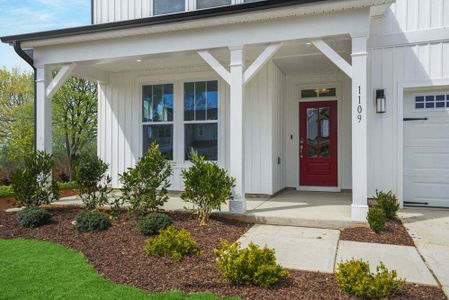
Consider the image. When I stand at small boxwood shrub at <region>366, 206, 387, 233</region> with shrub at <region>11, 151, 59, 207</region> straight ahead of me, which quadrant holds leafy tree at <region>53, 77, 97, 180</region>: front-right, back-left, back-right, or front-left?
front-right

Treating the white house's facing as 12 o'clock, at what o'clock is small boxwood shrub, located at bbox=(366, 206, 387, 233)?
The small boxwood shrub is roughly at 11 o'clock from the white house.

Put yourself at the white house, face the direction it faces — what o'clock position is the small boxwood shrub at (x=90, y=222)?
The small boxwood shrub is roughly at 2 o'clock from the white house.

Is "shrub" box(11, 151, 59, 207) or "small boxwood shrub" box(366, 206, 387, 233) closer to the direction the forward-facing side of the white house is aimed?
the small boxwood shrub

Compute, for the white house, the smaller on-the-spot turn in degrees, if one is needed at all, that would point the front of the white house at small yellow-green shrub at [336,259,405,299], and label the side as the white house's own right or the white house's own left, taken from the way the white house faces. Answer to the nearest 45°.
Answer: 0° — it already faces it

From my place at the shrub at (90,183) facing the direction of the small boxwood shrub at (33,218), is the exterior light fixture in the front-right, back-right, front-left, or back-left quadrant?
back-left

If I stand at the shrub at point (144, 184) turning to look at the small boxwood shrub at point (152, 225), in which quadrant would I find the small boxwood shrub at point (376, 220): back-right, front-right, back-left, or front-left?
front-left

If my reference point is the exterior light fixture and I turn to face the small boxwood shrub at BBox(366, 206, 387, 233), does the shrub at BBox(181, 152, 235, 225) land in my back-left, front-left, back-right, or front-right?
front-right

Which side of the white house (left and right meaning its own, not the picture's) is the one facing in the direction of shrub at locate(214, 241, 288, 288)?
front

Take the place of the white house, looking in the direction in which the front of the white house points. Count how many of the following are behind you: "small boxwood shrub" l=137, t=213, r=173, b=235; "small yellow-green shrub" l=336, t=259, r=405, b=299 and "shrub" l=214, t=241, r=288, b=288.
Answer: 0

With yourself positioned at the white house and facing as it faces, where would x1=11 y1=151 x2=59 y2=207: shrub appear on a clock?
The shrub is roughly at 3 o'clock from the white house.

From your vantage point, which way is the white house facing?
toward the camera

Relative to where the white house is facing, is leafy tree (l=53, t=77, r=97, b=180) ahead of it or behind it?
behind

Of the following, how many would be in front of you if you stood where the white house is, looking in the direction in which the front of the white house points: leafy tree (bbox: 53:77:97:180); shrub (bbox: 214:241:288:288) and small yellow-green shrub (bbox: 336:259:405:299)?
2
